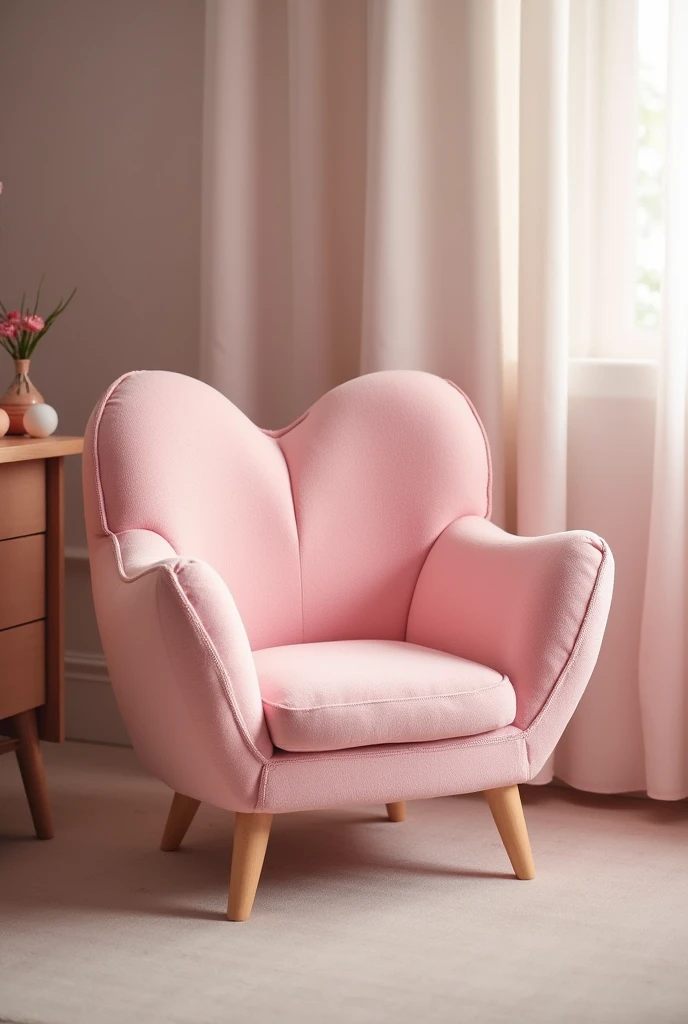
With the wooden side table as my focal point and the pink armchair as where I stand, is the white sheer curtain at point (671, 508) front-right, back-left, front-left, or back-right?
back-right

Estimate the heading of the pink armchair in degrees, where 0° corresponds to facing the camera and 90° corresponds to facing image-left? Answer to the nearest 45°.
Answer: approximately 315°

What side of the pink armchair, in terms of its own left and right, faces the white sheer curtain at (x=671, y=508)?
left

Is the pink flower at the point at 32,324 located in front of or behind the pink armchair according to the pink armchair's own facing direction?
behind

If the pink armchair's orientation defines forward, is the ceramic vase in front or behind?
behind

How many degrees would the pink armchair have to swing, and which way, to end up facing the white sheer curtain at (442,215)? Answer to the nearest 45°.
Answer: approximately 135° to its left
